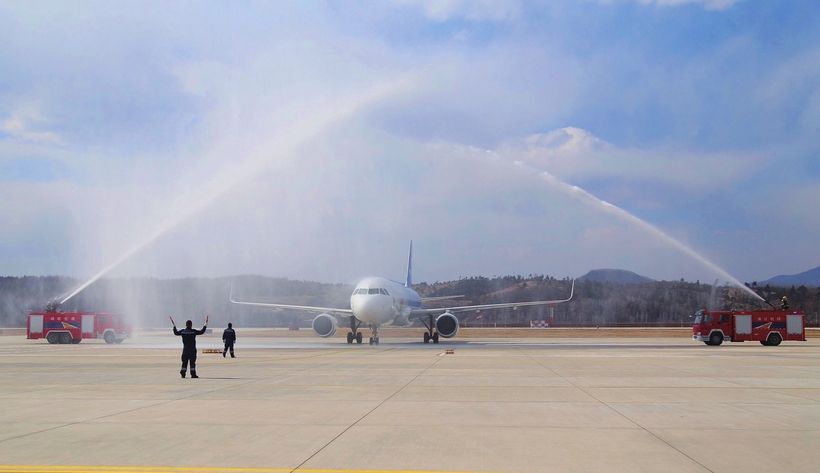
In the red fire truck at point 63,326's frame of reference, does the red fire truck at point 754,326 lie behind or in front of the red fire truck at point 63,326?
in front

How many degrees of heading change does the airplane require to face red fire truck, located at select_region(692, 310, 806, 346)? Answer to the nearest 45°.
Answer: approximately 90° to its left

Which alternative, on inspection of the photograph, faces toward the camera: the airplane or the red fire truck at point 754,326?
the airplane

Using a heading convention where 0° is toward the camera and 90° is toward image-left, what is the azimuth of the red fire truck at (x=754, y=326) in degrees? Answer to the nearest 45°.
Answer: approximately 90°

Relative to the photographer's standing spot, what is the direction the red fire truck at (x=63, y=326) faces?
facing to the right of the viewer

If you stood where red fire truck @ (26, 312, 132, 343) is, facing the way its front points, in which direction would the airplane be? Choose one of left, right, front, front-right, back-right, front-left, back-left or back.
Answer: front-right

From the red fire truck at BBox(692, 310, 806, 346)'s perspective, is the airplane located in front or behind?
in front

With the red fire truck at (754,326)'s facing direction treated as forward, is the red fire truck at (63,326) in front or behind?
in front

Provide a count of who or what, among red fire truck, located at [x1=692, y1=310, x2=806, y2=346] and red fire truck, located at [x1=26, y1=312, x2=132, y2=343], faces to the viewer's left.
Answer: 1

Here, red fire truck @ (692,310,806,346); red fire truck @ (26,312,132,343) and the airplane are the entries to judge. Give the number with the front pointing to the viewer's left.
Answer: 1

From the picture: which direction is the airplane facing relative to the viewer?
toward the camera

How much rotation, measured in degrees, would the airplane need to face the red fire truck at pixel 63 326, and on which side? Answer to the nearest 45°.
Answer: approximately 90° to its right
